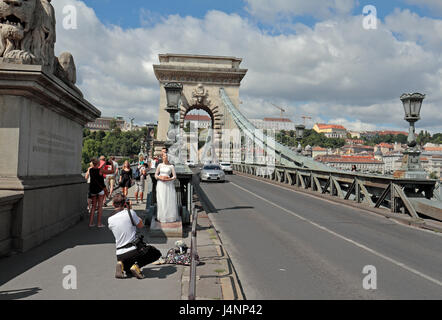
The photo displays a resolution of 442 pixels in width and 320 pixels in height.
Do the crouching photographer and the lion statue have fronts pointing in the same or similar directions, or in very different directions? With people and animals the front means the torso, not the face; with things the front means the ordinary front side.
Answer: very different directions

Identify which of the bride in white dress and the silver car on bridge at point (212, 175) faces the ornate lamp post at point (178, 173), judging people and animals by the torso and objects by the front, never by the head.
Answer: the silver car on bridge

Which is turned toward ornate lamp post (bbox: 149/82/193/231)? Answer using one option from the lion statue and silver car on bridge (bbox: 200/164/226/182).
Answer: the silver car on bridge

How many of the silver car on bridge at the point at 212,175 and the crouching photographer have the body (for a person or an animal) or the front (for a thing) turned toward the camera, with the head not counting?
1

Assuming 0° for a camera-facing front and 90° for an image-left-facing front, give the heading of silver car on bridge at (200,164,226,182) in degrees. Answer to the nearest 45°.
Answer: approximately 0°

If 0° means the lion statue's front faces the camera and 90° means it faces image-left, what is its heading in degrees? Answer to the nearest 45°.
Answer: approximately 45°

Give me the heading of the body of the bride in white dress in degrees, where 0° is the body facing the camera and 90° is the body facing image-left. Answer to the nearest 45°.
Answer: approximately 0°

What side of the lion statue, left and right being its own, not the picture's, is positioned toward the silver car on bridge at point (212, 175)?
back

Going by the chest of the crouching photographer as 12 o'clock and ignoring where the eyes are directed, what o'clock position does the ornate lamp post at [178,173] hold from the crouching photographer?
The ornate lamp post is roughly at 11 o'clock from the crouching photographer.

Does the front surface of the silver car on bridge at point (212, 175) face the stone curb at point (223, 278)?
yes

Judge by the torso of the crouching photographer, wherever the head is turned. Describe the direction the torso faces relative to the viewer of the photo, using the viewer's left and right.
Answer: facing away from the viewer and to the right of the viewer

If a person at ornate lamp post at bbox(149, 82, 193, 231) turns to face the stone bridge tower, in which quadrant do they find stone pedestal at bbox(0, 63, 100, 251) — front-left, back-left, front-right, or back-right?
back-left
